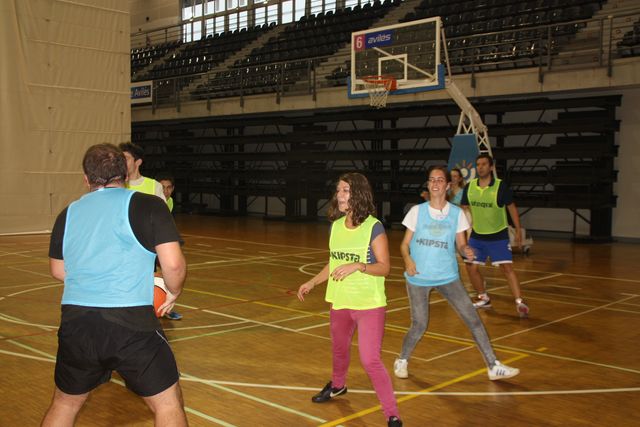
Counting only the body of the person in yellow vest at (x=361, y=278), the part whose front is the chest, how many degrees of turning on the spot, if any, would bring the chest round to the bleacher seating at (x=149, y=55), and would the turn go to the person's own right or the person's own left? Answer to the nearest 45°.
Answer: approximately 135° to the person's own right

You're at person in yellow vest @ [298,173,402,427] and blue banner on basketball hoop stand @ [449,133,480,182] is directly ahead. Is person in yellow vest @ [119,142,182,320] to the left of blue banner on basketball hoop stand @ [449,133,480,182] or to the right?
left

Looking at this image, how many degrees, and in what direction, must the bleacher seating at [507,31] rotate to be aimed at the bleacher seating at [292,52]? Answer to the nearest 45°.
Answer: approximately 135° to its right

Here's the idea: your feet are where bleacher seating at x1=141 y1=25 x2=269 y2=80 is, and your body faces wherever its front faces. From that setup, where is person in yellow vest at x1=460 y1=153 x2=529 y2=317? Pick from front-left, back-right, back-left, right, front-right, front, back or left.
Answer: front-left

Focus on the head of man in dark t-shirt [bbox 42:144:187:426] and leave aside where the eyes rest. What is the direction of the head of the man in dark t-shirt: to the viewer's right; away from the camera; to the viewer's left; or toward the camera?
away from the camera

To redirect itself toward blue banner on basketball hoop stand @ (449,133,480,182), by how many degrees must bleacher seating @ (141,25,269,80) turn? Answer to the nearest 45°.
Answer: approximately 45° to its left

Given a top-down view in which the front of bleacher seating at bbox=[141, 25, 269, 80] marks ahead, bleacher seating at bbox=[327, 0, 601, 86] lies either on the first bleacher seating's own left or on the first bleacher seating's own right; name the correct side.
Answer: on the first bleacher seating's own left

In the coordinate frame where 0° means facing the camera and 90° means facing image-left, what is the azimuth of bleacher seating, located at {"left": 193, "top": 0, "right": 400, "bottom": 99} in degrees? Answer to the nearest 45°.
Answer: approximately 45°

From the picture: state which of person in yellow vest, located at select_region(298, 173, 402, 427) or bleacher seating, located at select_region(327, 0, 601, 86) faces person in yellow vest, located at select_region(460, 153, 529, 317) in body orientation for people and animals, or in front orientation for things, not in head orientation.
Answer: the bleacher seating
